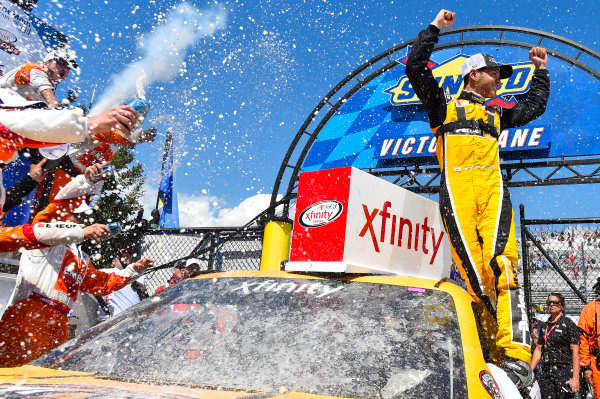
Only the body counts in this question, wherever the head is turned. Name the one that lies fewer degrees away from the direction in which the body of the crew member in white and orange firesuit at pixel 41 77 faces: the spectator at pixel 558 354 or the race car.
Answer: the spectator

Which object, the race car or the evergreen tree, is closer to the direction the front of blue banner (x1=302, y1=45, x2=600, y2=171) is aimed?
the race car

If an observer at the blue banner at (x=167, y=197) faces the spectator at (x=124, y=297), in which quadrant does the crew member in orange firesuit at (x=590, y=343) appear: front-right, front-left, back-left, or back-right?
front-left

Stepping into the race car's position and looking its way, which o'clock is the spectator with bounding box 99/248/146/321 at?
The spectator is roughly at 4 o'clock from the race car.

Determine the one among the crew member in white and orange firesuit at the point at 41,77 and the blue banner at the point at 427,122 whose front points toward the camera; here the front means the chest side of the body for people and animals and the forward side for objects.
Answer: the blue banner

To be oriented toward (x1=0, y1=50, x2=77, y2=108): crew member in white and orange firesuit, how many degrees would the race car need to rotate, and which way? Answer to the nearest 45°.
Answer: approximately 90° to its right

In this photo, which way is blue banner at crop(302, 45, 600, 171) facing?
toward the camera

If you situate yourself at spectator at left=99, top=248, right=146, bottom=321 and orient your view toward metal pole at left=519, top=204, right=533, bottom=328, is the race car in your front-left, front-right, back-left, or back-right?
front-right

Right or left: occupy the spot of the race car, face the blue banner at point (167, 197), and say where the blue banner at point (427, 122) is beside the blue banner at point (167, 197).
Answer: right

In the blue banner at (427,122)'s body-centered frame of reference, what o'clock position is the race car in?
The race car is roughly at 12 o'clock from the blue banner.

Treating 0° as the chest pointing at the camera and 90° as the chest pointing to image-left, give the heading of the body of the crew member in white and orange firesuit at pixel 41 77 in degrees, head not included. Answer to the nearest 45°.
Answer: approximately 270°

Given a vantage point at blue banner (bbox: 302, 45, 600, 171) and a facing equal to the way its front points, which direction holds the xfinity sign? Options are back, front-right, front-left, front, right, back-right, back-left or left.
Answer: front

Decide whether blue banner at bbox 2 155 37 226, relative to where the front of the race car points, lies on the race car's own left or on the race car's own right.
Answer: on the race car's own right

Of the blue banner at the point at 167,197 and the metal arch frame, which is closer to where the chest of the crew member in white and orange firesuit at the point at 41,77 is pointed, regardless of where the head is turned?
the metal arch frame
